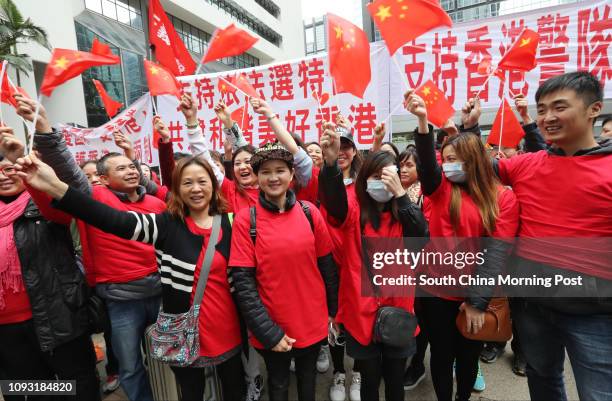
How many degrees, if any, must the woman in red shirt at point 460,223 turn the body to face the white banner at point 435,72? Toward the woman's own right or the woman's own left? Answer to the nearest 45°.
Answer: approximately 135° to the woman's own right

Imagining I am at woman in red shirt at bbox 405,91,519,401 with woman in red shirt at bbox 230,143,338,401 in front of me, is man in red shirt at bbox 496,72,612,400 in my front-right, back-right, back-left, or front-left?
back-left

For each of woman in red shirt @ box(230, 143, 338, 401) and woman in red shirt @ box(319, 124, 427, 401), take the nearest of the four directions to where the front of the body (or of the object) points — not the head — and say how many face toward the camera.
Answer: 2

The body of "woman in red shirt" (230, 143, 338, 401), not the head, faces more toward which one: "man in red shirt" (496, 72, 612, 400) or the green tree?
the man in red shirt

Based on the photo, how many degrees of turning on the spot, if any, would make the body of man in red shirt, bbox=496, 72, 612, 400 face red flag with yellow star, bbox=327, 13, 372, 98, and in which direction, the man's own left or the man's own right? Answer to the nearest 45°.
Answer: approximately 90° to the man's own right

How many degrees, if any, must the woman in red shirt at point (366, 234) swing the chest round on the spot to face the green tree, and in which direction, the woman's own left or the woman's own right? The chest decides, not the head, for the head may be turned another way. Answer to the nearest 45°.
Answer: approximately 135° to the woman's own right

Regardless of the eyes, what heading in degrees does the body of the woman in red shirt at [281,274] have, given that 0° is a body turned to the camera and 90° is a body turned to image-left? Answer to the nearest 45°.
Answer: approximately 0°
